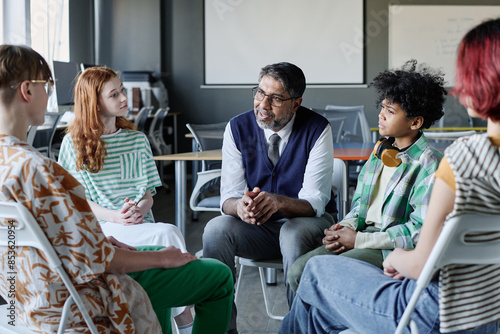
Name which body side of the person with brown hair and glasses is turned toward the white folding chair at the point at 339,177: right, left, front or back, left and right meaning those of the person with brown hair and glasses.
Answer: front

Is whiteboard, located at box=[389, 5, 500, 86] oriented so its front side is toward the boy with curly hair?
yes

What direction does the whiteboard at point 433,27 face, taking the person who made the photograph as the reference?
facing the viewer

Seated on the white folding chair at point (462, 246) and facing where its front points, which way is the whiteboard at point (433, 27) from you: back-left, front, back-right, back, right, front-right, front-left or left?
front-right

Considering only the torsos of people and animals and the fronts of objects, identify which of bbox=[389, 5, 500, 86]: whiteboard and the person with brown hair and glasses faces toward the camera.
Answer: the whiteboard

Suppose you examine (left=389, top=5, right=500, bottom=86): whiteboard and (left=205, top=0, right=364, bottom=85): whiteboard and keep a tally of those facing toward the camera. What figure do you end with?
2

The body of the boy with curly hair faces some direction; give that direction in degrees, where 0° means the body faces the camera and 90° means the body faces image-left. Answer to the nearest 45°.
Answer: approximately 45°

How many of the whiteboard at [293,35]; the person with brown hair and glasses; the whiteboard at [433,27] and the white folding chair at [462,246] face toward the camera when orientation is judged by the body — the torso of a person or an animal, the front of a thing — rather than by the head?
2

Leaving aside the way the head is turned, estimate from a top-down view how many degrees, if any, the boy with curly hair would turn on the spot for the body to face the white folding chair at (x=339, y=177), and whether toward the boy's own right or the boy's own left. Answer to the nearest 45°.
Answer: approximately 45° to the boy's own right

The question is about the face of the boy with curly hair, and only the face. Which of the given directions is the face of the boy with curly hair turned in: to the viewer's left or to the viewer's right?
to the viewer's left

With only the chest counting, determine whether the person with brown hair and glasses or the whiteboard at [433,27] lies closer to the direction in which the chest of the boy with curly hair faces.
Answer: the person with brown hair and glasses

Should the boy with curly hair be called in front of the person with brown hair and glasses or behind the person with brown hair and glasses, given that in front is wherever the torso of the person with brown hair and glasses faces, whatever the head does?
in front

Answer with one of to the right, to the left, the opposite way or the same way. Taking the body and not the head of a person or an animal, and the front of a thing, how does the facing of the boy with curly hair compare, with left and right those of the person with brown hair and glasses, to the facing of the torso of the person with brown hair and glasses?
the opposite way

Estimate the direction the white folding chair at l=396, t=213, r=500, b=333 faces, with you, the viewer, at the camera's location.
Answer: facing away from the viewer and to the left of the viewer

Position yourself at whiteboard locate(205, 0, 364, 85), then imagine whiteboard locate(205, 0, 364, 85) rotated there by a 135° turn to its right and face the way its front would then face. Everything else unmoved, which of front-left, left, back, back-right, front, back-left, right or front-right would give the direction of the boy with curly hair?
back-left

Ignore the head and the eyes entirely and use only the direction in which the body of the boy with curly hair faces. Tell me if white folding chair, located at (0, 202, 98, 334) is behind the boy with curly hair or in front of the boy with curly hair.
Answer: in front

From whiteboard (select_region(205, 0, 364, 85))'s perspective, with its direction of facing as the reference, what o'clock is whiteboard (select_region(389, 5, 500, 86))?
whiteboard (select_region(389, 5, 500, 86)) is roughly at 9 o'clock from whiteboard (select_region(205, 0, 364, 85)).

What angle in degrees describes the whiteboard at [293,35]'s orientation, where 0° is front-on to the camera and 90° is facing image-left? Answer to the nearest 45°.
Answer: approximately 0°

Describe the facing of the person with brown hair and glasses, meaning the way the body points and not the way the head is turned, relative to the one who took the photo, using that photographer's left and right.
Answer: facing away from the viewer and to the right of the viewer
